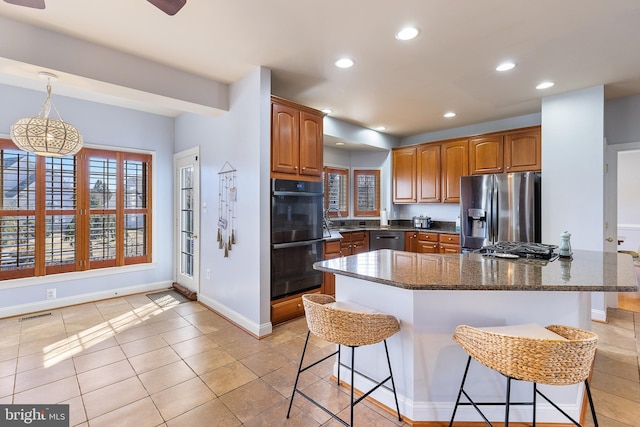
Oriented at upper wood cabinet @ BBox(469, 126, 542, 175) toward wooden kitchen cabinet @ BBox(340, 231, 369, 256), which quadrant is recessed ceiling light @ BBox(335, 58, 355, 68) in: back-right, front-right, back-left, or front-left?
front-left

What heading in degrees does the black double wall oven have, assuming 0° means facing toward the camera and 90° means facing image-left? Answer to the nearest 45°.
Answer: approximately 315°

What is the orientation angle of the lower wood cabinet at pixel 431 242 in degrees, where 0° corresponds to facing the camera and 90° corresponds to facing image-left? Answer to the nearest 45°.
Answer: approximately 45°

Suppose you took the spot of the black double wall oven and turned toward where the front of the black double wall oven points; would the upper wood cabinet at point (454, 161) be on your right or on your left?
on your left

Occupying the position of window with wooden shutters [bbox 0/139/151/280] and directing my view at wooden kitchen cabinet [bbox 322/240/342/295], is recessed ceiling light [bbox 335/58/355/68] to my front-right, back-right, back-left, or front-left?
front-right

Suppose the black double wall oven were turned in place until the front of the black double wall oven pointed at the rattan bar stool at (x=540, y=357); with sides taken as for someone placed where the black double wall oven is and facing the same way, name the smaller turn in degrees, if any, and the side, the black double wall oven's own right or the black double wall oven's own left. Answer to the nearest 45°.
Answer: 0° — it already faces it

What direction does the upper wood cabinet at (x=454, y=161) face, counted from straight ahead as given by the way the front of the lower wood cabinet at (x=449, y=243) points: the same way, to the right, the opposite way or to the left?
the same way

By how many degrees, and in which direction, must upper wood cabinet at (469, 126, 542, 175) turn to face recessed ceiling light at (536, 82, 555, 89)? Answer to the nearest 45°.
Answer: approximately 45° to its left

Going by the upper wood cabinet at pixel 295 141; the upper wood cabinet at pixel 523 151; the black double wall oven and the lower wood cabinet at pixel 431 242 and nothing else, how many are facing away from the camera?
0

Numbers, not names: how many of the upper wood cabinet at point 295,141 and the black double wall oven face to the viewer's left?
0

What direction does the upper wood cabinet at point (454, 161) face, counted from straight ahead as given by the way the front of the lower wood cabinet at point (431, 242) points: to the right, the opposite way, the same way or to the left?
the same way

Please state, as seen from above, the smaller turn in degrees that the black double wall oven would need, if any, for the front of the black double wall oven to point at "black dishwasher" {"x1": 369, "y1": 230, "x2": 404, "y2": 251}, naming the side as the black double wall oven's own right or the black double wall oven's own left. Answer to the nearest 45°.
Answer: approximately 90° to the black double wall oven's own left

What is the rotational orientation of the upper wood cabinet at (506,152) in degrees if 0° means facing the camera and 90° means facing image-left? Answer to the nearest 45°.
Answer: approximately 45°

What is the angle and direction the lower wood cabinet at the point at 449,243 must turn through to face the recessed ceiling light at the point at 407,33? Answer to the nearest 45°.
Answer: approximately 45° to its left

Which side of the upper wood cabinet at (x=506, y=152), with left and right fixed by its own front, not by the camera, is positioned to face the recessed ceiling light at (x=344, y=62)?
front
